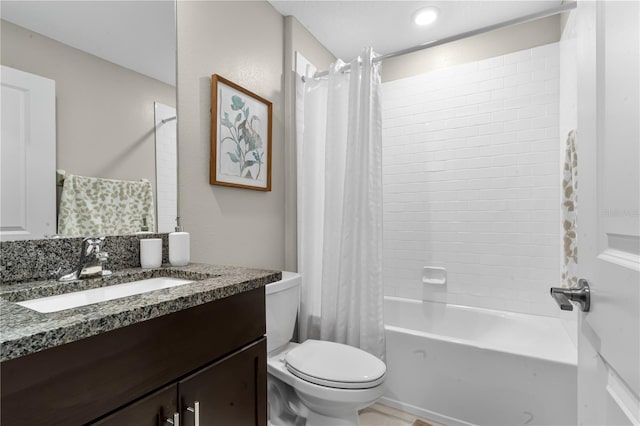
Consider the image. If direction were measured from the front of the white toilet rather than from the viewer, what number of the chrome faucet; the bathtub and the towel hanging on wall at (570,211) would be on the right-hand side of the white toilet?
1

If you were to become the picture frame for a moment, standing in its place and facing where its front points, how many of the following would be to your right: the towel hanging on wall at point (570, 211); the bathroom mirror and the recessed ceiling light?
1

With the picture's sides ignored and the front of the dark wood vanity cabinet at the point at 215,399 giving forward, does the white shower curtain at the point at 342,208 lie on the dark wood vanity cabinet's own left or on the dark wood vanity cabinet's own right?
on the dark wood vanity cabinet's own left

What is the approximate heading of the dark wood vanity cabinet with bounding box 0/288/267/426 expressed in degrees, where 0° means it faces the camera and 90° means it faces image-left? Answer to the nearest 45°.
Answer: approximately 315°

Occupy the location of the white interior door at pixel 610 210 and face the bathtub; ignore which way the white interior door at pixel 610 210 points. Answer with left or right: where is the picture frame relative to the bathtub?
left

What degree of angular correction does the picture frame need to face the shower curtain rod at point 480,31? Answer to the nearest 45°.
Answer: approximately 45° to its left

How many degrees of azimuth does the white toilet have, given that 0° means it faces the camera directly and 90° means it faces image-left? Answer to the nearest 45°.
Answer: approximately 315°
